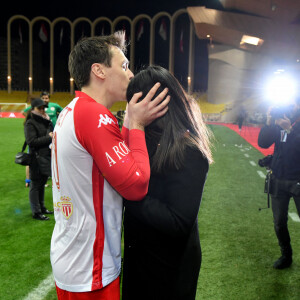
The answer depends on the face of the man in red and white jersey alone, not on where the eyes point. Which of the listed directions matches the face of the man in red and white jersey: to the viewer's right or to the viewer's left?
to the viewer's right

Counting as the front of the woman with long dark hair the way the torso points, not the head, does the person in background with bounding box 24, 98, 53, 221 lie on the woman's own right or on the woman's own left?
on the woman's own right

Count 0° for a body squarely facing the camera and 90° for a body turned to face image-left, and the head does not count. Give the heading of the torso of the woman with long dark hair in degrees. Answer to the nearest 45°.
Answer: approximately 90°

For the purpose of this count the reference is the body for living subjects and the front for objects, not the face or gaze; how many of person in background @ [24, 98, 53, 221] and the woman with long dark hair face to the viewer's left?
1

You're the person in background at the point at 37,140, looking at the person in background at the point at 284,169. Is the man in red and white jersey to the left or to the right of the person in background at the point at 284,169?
right
